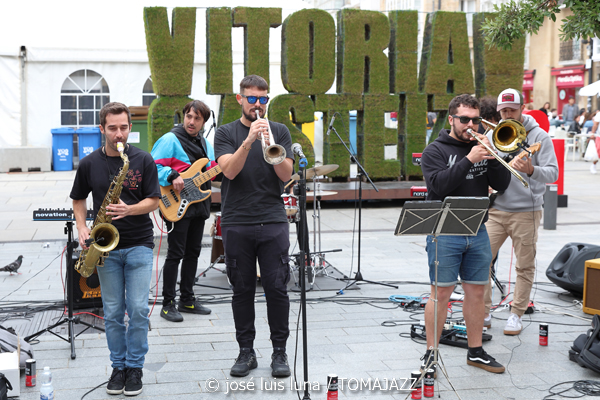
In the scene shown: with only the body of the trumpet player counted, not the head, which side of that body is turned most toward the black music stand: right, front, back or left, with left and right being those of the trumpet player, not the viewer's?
left

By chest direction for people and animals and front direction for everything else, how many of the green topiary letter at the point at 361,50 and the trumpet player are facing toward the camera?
2

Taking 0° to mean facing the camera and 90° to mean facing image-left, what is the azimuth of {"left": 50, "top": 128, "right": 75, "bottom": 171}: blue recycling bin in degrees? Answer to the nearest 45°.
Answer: approximately 0°

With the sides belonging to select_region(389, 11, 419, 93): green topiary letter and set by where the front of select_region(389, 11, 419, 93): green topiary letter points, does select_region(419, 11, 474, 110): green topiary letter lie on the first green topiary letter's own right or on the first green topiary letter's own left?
on the first green topiary letter's own left

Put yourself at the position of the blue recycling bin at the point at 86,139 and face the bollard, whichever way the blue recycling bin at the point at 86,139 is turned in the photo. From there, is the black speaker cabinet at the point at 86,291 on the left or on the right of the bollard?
right

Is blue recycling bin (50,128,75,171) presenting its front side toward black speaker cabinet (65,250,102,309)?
yes

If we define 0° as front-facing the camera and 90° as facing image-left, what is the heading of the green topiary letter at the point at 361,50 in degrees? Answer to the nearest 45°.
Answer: approximately 0°

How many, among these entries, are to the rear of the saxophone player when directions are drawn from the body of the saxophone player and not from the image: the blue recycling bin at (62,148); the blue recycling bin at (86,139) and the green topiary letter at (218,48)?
3
